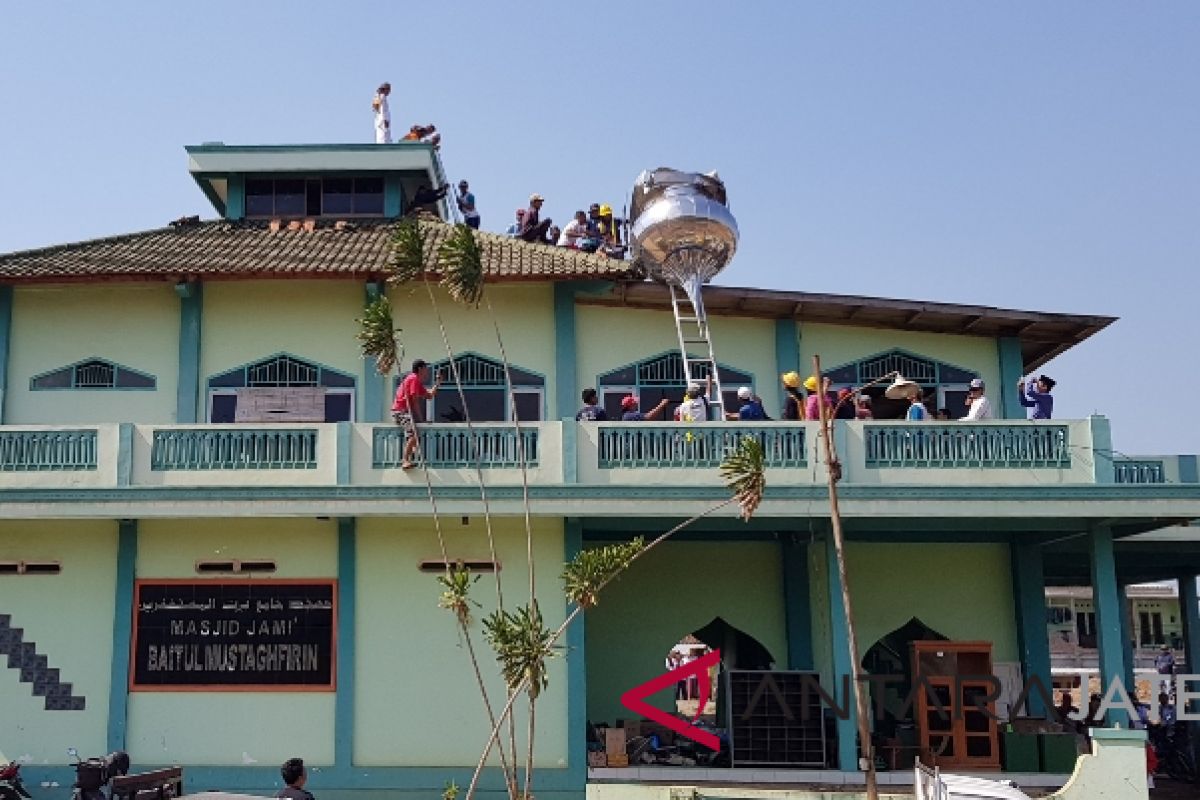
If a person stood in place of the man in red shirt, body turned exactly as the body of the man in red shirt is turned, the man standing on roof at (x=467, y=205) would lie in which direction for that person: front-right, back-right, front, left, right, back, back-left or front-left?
left

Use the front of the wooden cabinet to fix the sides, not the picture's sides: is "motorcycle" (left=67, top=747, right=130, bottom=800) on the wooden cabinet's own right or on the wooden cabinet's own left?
on the wooden cabinet's own right

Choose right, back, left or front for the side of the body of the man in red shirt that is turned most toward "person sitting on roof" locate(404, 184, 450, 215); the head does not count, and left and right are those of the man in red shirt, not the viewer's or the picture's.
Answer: left

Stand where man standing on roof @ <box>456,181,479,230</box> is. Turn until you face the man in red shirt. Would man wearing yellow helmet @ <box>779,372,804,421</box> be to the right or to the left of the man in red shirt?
left

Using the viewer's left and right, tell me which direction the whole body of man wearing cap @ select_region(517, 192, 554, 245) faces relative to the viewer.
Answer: facing to the right of the viewer

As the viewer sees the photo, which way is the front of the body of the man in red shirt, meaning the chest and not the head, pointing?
to the viewer's right

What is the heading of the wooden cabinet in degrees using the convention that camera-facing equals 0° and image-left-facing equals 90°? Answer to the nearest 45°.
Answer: approximately 0°

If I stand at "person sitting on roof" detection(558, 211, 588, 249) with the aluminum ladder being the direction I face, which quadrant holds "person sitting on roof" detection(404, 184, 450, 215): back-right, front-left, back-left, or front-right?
back-right

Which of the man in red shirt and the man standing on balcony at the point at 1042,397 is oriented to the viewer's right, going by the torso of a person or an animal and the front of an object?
the man in red shirt

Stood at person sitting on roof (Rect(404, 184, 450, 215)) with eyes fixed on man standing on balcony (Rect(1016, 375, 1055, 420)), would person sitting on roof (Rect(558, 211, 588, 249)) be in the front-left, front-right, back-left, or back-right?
front-left
